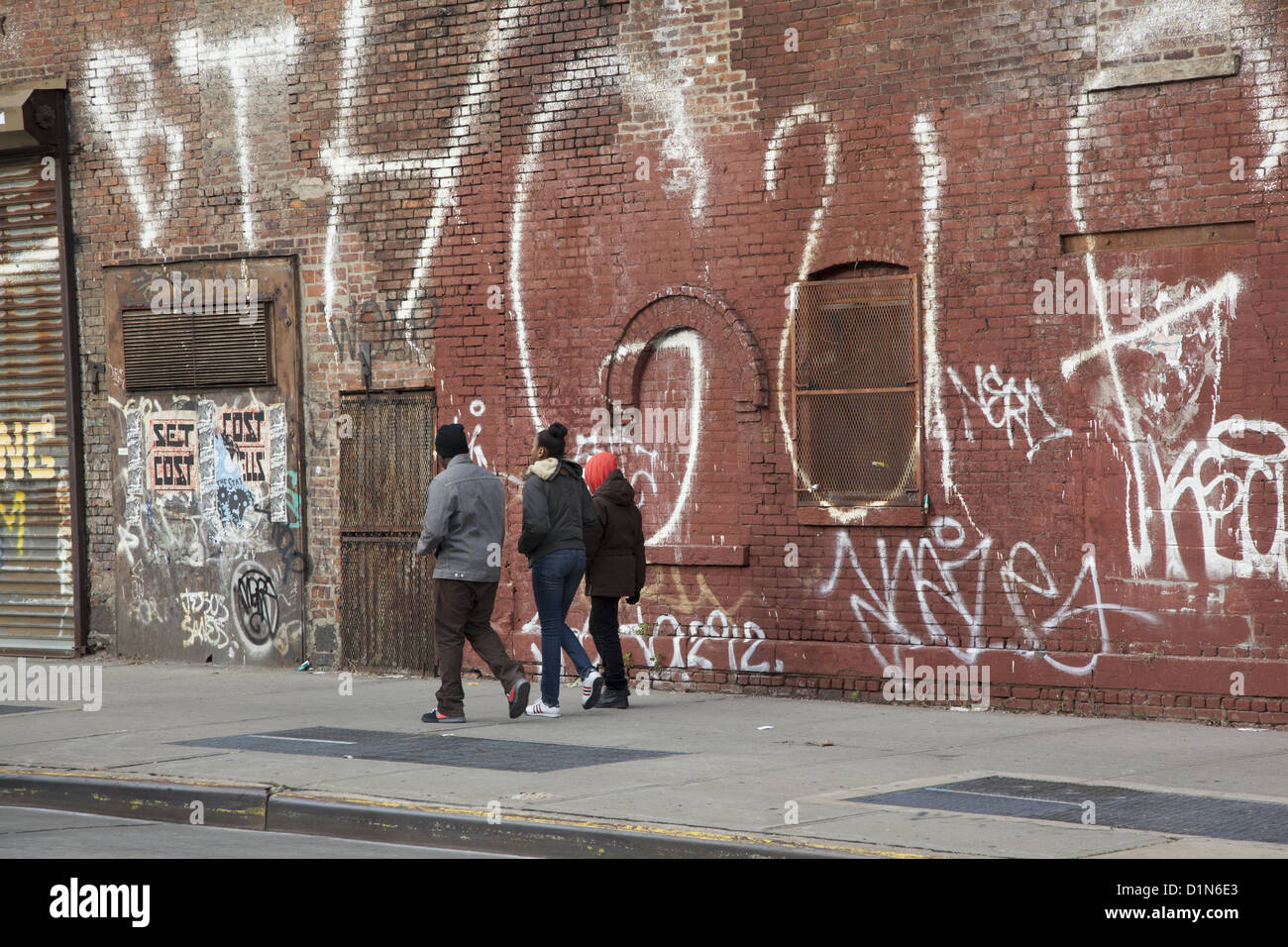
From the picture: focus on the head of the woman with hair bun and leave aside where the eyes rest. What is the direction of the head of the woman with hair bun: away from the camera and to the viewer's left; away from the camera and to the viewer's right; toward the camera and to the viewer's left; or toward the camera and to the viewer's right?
away from the camera and to the viewer's left

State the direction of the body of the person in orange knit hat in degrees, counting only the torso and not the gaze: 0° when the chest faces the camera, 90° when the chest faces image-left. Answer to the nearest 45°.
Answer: approximately 135°

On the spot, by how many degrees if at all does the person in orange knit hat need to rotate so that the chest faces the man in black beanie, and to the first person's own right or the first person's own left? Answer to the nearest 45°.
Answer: approximately 90° to the first person's own left

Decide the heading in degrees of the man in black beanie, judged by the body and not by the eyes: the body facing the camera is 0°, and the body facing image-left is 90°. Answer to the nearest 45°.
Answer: approximately 135°

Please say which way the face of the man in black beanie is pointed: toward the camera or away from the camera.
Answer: away from the camera

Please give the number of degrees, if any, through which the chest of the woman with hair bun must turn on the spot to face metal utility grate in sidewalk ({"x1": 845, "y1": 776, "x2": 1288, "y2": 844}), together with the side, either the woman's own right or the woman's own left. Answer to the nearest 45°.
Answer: approximately 180°

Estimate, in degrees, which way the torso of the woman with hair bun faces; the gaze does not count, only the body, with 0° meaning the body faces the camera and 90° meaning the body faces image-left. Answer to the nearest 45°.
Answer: approximately 135°

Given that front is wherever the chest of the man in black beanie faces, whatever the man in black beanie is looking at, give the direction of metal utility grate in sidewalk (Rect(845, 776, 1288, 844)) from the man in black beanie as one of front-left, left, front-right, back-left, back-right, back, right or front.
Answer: back

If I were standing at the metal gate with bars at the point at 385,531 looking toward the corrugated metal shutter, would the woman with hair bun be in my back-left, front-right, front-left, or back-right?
back-left

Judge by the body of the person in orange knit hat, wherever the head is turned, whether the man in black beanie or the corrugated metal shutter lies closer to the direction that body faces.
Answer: the corrugated metal shutter

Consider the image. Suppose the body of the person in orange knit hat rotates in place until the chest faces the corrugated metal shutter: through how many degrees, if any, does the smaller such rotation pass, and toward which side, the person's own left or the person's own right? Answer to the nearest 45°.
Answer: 0° — they already face it
